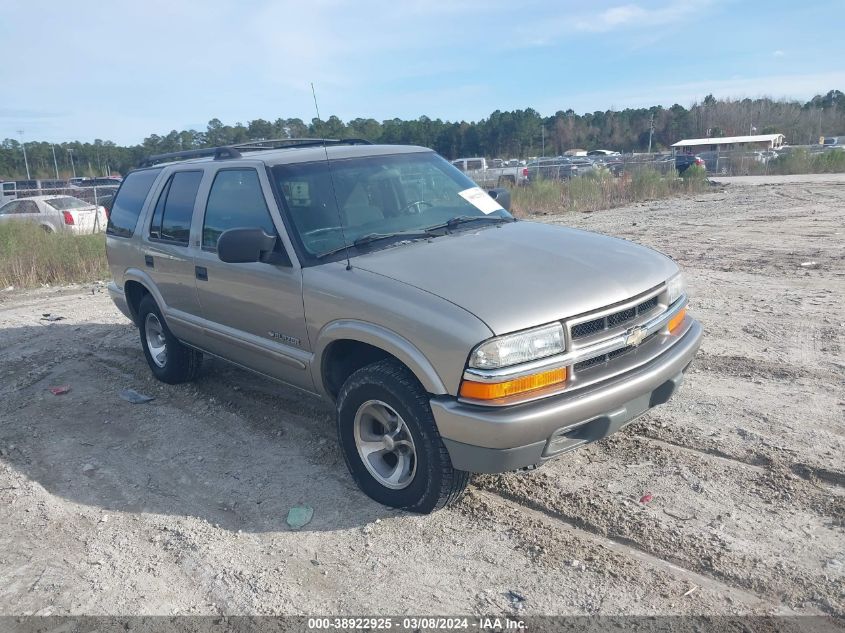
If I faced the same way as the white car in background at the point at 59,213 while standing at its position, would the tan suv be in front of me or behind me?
behind

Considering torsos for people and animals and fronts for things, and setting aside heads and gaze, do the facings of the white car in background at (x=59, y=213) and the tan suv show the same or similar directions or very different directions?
very different directions

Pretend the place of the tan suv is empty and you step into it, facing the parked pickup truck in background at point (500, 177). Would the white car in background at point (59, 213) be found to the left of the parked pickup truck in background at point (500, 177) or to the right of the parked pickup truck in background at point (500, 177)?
left

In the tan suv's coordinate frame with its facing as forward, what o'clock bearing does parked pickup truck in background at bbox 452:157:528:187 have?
The parked pickup truck in background is roughly at 8 o'clock from the tan suv.

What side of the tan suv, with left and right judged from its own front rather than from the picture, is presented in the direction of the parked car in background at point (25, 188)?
back

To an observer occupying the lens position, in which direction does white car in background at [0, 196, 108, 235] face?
facing away from the viewer and to the left of the viewer

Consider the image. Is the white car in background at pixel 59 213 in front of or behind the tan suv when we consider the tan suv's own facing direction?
behind

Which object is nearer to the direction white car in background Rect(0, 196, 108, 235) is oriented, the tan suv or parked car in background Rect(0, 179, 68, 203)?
the parked car in background

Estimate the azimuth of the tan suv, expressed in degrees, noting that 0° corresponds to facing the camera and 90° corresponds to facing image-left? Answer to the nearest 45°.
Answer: approximately 315°
